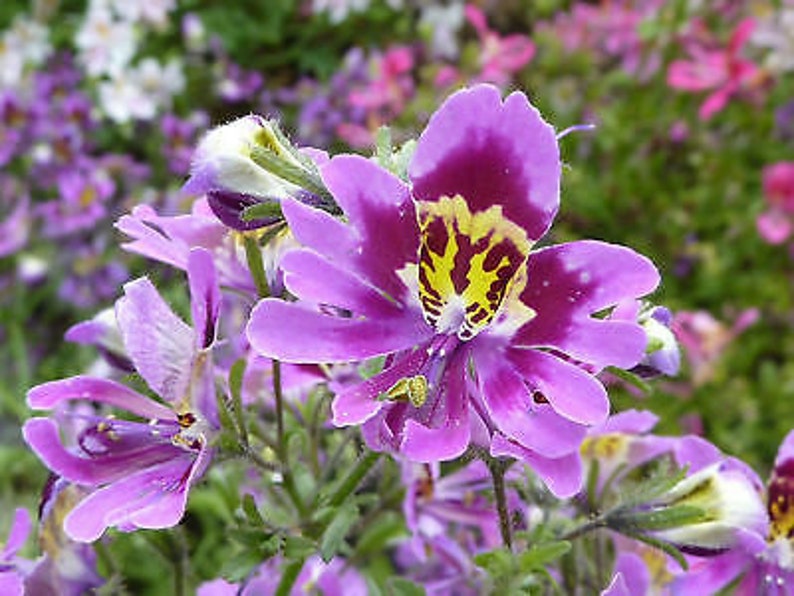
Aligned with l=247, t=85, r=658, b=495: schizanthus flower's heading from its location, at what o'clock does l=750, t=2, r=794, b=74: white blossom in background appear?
The white blossom in background is roughly at 7 o'clock from the schizanthus flower.

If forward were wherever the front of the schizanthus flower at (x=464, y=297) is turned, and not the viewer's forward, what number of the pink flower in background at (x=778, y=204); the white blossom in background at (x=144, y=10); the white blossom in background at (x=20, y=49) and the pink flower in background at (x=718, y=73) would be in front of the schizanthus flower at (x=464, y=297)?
0

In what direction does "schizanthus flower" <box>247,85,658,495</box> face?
toward the camera

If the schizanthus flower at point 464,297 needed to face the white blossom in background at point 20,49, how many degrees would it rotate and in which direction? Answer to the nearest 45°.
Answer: approximately 135° to its right

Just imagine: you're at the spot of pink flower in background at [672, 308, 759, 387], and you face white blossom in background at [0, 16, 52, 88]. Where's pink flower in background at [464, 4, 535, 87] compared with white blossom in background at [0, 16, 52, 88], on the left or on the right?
right

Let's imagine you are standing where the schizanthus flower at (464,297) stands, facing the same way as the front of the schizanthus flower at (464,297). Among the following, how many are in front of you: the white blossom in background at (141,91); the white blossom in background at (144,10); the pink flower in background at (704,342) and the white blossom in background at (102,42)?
0

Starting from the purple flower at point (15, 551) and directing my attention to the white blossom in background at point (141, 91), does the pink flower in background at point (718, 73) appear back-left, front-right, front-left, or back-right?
front-right

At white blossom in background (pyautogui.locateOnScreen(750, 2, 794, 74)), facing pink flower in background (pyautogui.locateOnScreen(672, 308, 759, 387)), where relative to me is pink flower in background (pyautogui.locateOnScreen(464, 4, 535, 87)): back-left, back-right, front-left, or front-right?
front-right

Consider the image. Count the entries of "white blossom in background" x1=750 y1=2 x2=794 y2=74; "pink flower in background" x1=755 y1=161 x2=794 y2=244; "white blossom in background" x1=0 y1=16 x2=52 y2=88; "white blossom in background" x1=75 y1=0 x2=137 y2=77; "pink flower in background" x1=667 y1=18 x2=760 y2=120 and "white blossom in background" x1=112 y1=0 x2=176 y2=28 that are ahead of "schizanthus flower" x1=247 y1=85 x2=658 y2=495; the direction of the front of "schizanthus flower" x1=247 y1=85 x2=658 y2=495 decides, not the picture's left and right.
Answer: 0

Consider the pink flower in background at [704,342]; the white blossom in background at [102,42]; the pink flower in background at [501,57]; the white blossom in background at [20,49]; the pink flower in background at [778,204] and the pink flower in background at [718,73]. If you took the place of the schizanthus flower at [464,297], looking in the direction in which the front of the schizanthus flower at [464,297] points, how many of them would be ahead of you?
0

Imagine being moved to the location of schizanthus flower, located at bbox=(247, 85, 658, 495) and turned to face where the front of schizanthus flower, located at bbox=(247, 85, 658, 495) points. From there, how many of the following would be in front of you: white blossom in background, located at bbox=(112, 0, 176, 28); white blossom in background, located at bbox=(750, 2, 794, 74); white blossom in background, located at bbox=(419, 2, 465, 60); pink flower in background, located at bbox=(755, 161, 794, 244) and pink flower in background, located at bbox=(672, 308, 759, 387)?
0

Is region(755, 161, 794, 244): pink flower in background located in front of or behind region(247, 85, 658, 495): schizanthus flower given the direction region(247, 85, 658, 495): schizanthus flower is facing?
behind

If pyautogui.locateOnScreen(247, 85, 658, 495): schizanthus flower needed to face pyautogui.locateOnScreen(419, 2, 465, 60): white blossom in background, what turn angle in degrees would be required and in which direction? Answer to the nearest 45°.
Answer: approximately 180°

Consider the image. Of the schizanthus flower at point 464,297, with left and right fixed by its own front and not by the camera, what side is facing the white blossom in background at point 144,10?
back
